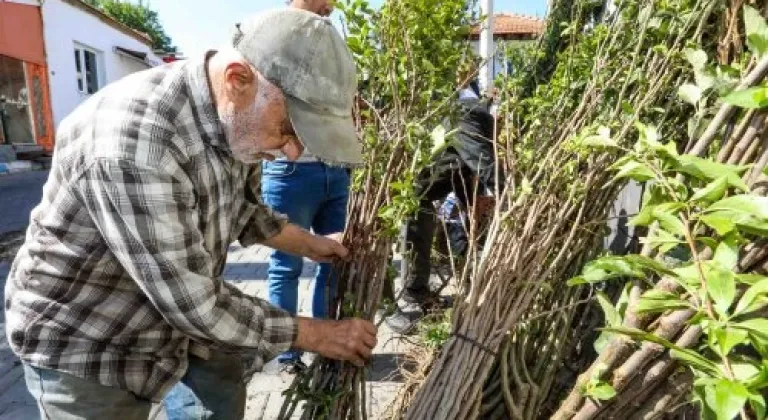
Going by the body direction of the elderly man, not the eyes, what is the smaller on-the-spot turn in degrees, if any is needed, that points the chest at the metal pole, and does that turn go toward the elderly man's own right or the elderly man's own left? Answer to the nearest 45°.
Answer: approximately 45° to the elderly man's own left

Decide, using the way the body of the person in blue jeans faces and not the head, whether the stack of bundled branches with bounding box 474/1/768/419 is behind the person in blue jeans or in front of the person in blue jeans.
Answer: in front

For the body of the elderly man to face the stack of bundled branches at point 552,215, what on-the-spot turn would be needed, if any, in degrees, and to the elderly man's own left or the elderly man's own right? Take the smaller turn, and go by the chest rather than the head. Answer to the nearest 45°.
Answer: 0° — they already face it

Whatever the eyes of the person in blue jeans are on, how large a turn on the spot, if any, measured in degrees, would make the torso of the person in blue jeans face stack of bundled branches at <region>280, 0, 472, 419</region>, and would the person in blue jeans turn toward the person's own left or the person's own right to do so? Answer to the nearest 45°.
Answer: approximately 45° to the person's own right

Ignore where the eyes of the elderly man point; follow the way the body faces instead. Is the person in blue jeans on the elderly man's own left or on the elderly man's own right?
on the elderly man's own left

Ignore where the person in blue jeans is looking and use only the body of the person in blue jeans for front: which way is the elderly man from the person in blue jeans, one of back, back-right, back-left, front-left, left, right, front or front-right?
front-right

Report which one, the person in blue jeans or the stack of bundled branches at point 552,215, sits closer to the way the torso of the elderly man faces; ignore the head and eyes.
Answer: the stack of bundled branches

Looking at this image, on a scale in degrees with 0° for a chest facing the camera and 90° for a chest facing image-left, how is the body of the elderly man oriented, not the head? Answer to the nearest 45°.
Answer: approximately 270°

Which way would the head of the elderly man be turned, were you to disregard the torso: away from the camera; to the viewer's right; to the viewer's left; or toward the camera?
to the viewer's right

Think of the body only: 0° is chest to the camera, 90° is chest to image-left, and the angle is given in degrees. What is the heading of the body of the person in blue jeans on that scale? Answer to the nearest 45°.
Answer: approximately 315°

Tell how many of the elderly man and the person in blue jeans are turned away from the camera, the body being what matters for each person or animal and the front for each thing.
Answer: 0

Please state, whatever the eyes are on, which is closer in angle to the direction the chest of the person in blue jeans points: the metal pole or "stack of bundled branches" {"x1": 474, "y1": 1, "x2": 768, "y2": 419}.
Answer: the stack of bundled branches

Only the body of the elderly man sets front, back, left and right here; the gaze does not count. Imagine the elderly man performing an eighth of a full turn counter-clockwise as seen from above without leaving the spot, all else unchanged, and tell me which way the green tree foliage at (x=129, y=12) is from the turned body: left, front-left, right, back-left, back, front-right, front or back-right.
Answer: front-left

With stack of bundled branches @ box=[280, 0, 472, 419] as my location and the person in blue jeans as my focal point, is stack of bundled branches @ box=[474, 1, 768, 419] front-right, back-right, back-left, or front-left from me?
back-right
